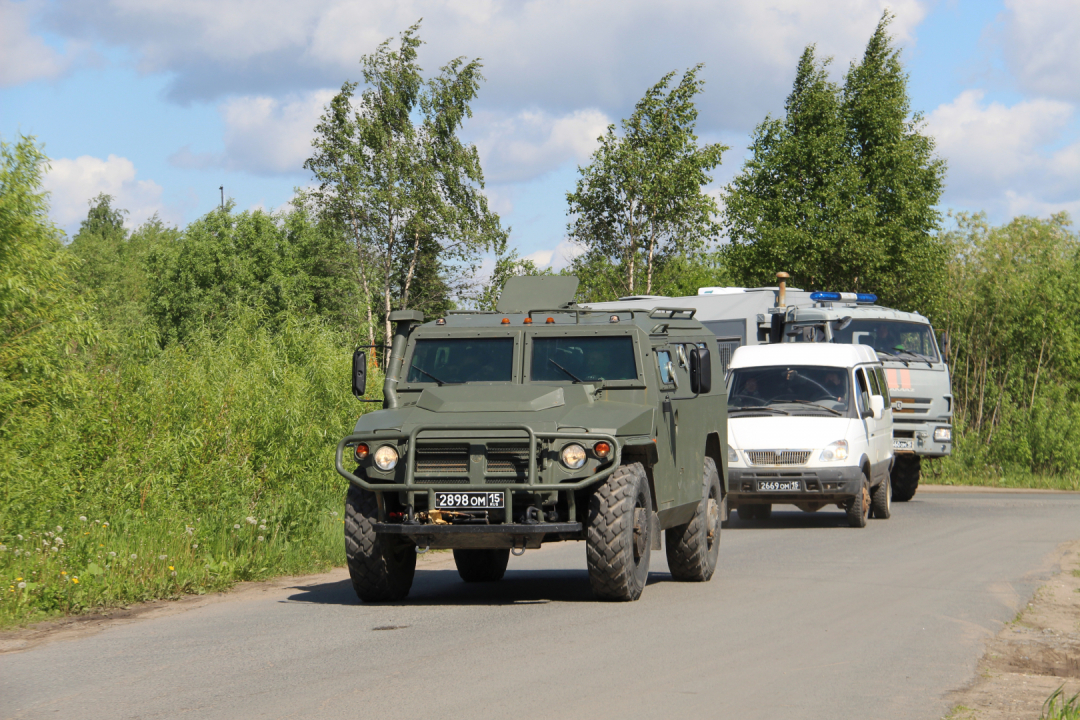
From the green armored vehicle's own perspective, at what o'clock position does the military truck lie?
The military truck is roughly at 7 o'clock from the green armored vehicle.

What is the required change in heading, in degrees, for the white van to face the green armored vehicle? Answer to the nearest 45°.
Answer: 0° — it already faces it

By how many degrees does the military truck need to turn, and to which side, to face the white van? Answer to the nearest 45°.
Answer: approximately 45° to its right

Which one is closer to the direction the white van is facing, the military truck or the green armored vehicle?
the green armored vehicle

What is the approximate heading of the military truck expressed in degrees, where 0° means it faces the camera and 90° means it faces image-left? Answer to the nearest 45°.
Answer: approximately 315°

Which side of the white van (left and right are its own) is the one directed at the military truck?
back

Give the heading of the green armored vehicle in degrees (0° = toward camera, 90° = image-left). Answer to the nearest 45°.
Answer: approximately 0°

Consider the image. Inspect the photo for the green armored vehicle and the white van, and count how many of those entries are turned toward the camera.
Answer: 2

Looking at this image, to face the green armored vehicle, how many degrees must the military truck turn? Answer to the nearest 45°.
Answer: approximately 45° to its right
